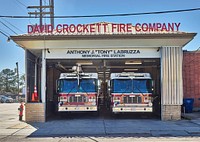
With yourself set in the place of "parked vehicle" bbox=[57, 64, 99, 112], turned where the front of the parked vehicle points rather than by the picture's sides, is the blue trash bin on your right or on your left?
on your left

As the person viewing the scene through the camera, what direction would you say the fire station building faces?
facing the viewer

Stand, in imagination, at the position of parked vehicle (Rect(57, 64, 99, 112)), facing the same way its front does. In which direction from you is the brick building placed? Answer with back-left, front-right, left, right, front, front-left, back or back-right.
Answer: back-left

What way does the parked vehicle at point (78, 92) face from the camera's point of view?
toward the camera
